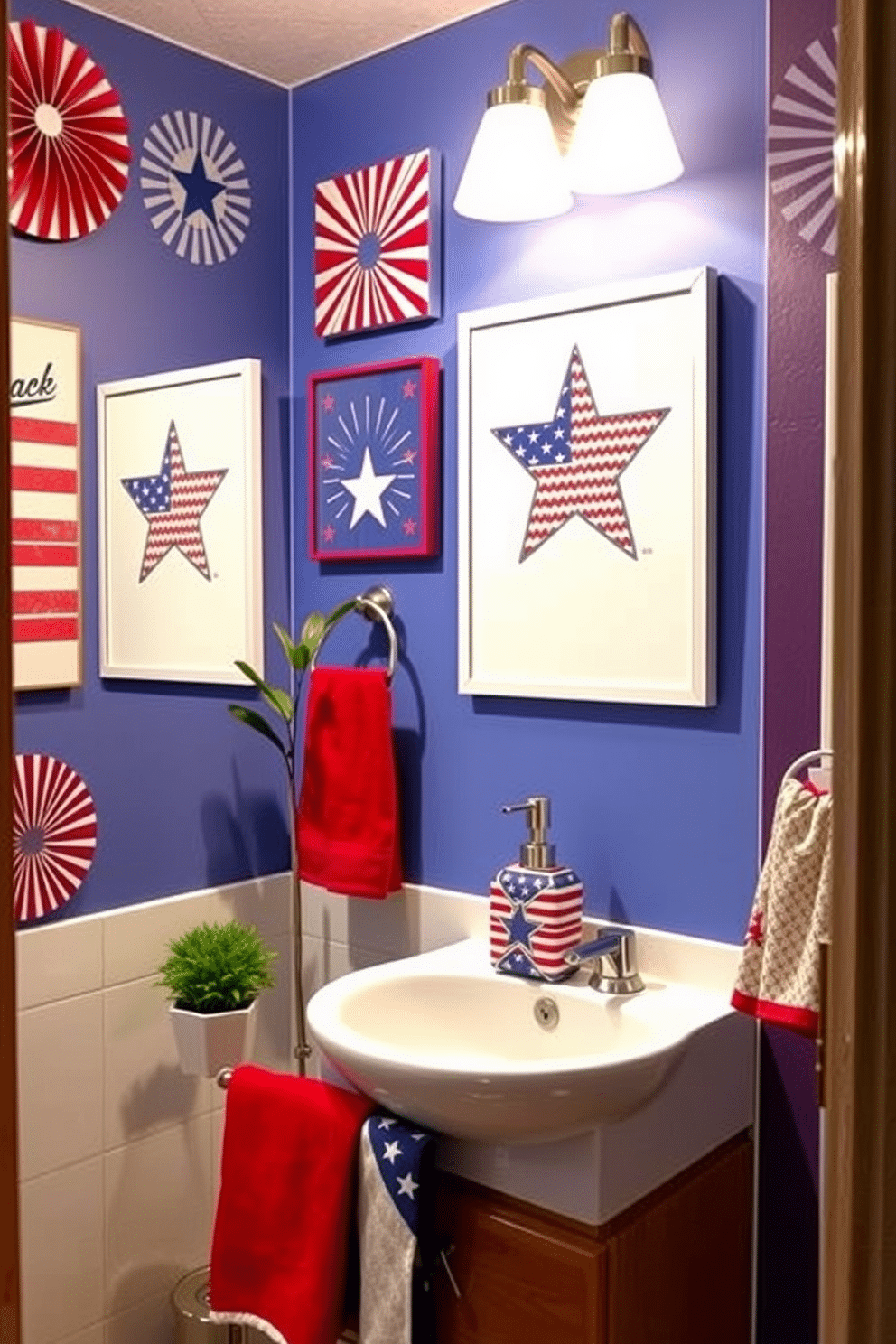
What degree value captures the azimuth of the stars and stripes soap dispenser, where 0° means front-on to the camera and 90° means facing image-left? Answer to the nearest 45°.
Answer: approximately 45°

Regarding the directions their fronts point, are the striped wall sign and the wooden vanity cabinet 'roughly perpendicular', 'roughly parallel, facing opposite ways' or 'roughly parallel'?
roughly perpendicular

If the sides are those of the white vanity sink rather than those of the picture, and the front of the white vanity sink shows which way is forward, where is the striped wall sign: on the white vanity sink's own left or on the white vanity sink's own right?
on the white vanity sink's own right

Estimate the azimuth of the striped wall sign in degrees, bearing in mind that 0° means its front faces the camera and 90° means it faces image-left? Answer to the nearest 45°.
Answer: approximately 315°

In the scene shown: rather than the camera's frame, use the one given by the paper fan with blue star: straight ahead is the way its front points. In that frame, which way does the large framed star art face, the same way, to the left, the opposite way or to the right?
to the right

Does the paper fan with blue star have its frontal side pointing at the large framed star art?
yes

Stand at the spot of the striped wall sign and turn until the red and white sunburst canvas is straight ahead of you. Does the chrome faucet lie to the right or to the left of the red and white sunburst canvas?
right

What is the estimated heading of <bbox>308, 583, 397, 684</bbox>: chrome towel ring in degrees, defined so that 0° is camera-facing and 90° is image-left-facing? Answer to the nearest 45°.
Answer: approximately 45°
